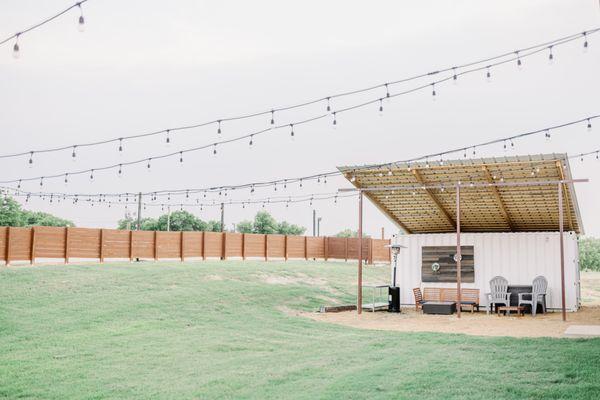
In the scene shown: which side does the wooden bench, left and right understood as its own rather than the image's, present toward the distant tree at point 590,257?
back

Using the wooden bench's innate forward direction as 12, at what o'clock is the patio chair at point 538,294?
The patio chair is roughly at 10 o'clock from the wooden bench.

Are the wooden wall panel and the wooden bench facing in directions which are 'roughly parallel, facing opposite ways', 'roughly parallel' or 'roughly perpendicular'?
roughly parallel

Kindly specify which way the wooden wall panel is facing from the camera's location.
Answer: facing the viewer

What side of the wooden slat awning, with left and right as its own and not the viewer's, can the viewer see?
front

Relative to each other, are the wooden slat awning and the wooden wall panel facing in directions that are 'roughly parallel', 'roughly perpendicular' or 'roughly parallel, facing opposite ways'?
roughly parallel

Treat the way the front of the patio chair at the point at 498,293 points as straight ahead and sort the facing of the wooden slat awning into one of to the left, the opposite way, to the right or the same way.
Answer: the same way

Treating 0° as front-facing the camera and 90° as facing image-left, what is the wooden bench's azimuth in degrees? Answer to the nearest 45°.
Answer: approximately 0°

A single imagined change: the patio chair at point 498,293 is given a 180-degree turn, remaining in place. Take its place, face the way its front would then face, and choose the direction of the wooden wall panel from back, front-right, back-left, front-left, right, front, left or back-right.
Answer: front-left

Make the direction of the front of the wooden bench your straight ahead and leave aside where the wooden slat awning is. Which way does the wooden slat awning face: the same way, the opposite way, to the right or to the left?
the same way

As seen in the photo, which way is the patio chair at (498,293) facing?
toward the camera

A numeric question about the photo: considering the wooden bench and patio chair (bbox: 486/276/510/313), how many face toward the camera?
2

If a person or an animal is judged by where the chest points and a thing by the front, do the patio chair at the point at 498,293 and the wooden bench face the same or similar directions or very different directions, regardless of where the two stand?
same or similar directions

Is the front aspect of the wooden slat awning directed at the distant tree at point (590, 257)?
no
